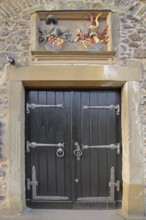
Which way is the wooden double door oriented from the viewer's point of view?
toward the camera
